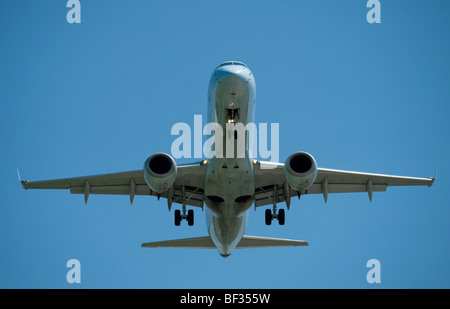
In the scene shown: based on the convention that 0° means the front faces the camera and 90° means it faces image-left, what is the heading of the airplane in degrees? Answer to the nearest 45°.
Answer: approximately 0°
